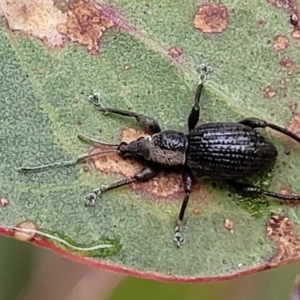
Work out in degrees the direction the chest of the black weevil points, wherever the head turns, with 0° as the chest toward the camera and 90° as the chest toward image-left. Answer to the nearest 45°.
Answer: approximately 90°
